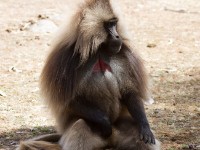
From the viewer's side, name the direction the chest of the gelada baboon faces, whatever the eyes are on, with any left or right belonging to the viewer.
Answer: facing the viewer and to the right of the viewer
